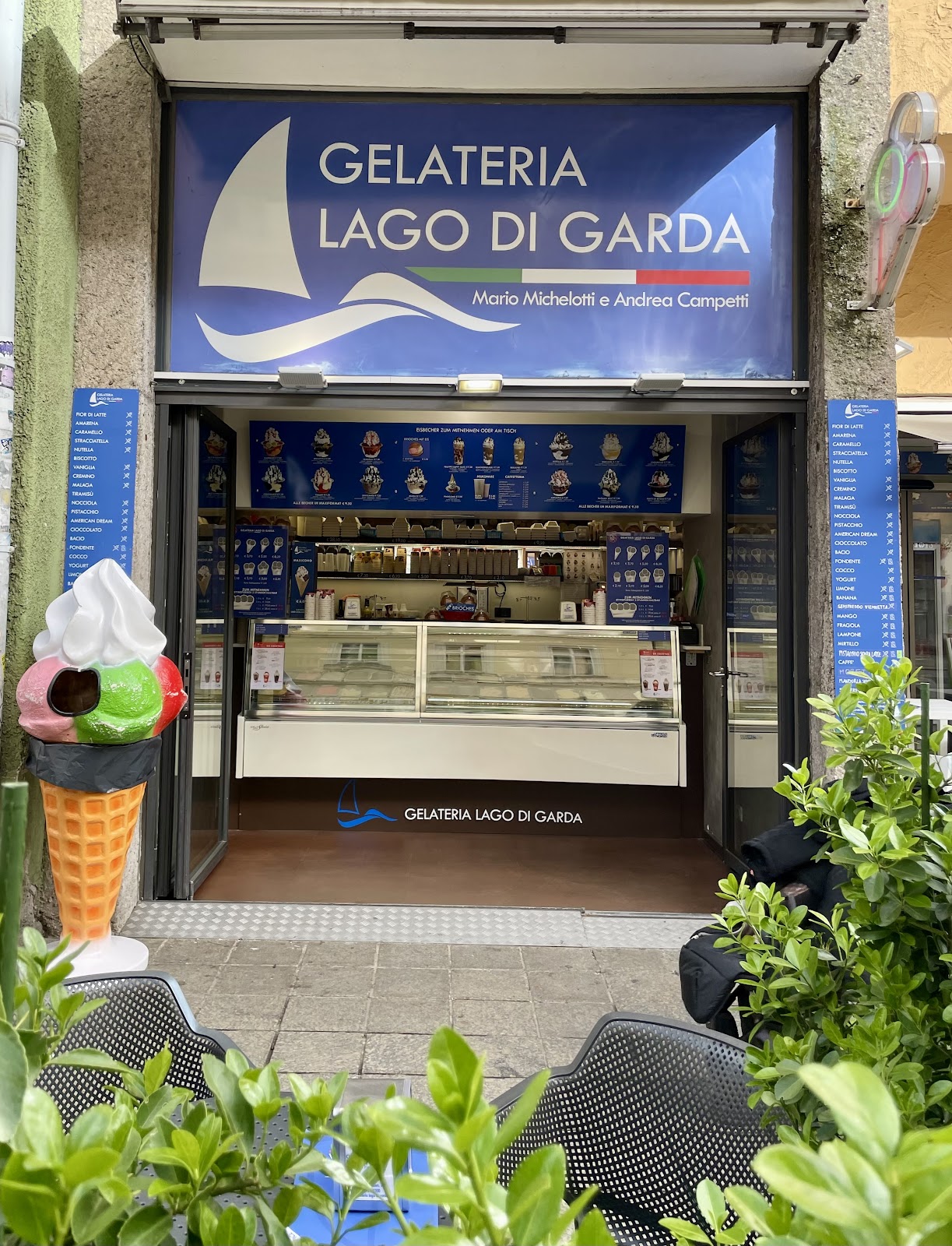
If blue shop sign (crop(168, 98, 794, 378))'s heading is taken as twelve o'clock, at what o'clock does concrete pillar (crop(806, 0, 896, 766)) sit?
The concrete pillar is roughly at 9 o'clock from the blue shop sign.

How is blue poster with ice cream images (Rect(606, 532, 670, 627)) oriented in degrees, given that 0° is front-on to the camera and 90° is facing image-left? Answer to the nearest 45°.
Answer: approximately 0°

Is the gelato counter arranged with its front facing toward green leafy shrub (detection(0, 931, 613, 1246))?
yes

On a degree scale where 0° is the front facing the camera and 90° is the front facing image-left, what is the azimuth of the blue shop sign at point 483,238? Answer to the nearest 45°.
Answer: approximately 0°

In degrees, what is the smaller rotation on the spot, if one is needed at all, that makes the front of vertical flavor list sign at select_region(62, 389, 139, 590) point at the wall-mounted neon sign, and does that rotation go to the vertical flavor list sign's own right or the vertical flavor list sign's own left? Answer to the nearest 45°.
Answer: approximately 45° to the vertical flavor list sign's own left
